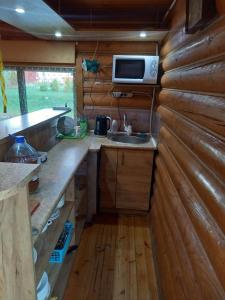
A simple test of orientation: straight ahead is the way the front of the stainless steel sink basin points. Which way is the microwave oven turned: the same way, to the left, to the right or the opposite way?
the same way

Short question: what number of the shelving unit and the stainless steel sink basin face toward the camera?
1

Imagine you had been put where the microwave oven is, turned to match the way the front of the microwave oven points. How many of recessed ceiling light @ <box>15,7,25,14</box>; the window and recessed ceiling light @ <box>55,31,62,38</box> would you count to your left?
0

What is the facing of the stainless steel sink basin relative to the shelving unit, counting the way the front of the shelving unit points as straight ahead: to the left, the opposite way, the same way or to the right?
to the right

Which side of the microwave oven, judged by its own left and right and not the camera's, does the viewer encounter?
front

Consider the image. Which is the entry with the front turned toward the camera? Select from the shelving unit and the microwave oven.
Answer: the microwave oven

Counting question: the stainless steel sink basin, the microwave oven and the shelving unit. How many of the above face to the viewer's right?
1

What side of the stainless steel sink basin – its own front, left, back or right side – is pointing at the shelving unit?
front

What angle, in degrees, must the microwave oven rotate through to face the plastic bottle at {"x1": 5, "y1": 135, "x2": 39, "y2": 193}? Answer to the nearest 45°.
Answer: approximately 45° to its right

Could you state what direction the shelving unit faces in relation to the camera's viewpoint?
facing to the right of the viewer

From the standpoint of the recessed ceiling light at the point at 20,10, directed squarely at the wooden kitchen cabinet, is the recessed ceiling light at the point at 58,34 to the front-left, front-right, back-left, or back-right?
front-left

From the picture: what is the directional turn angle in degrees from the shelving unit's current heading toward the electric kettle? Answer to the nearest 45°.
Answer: approximately 45° to its left

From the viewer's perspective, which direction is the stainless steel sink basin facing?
toward the camera

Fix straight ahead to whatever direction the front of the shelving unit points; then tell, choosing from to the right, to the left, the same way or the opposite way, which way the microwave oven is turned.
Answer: to the right

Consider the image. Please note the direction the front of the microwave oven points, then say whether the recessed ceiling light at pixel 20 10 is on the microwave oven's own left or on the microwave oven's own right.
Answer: on the microwave oven's own right
